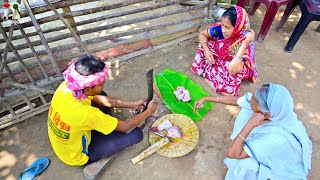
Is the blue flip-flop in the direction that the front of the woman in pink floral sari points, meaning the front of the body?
yes

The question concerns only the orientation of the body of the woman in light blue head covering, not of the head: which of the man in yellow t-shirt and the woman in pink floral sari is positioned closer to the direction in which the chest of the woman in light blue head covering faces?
the man in yellow t-shirt

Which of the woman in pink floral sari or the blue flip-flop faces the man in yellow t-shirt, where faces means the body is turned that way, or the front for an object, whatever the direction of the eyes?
the woman in pink floral sari

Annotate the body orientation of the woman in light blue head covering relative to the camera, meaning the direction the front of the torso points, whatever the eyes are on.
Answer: to the viewer's left

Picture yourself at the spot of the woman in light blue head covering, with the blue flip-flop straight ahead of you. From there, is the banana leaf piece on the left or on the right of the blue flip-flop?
right

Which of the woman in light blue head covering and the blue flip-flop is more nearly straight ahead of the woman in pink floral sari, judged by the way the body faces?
the blue flip-flop

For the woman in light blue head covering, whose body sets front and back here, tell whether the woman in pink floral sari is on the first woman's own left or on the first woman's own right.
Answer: on the first woman's own right

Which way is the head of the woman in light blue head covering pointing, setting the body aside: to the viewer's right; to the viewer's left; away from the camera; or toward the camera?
to the viewer's left

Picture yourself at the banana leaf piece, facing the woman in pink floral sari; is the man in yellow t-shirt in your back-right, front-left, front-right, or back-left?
back-right
